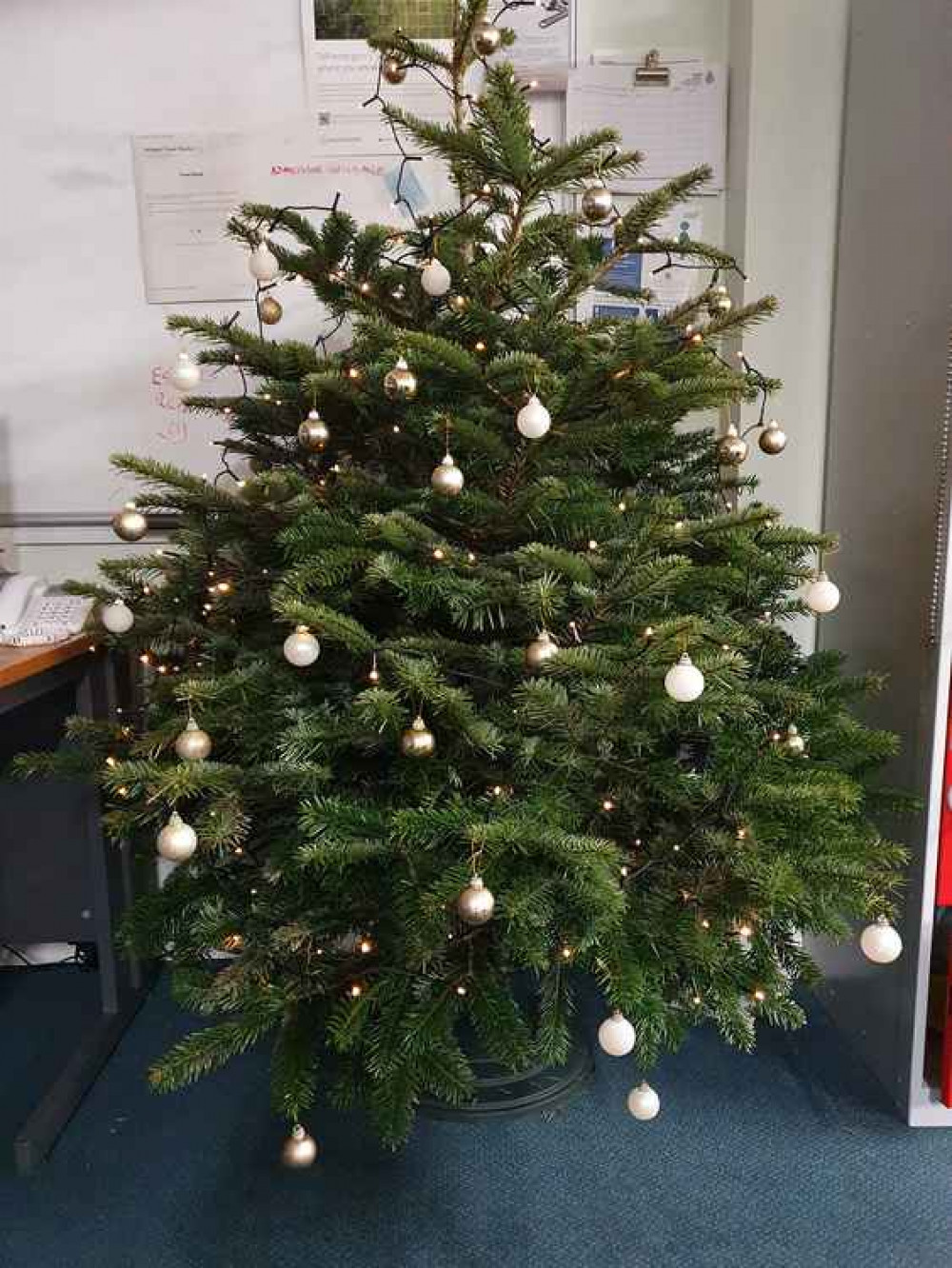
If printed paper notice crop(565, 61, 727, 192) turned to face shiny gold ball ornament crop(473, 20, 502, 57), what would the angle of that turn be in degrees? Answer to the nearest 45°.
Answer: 0° — it already faces it

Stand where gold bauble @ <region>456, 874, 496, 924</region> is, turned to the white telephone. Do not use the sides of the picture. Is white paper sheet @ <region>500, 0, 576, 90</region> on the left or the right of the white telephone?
right

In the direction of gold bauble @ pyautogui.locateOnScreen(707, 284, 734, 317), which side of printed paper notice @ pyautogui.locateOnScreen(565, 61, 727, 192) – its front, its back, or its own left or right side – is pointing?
front

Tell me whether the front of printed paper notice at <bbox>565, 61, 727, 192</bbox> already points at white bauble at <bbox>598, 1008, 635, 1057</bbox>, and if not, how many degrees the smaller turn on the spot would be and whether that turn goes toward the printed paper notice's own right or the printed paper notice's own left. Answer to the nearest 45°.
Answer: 0° — it already faces it

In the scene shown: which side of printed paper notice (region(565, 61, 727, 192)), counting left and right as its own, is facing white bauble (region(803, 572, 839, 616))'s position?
front

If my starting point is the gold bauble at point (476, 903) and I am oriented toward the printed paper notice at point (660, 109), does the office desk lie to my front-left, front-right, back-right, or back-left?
front-left

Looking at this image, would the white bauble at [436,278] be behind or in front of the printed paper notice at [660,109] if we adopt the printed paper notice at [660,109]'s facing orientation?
in front

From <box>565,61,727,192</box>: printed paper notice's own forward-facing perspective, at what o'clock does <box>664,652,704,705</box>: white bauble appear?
The white bauble is roughly at 12 o'clock from the printed paper notice.

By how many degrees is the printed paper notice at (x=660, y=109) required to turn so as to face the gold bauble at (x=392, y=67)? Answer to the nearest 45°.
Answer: approximately 45° to its right

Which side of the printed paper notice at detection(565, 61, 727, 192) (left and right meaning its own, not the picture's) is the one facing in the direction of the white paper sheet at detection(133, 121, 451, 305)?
right

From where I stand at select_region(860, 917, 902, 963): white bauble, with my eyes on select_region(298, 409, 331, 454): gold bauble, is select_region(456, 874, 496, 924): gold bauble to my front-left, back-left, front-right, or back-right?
front-left

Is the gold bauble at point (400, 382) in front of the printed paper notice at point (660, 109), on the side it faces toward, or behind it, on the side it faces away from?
in front

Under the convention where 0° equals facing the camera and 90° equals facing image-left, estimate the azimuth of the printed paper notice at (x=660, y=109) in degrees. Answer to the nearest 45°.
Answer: approximately 0°

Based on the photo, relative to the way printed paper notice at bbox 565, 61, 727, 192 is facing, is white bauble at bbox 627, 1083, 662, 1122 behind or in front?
in front

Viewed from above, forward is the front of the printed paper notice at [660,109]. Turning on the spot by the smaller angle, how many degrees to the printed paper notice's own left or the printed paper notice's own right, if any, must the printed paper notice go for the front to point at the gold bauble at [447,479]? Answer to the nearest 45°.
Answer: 0° — it already faces it

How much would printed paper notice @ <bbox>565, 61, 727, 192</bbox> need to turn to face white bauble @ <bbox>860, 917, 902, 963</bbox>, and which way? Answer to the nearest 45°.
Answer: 0° — it already faces it
